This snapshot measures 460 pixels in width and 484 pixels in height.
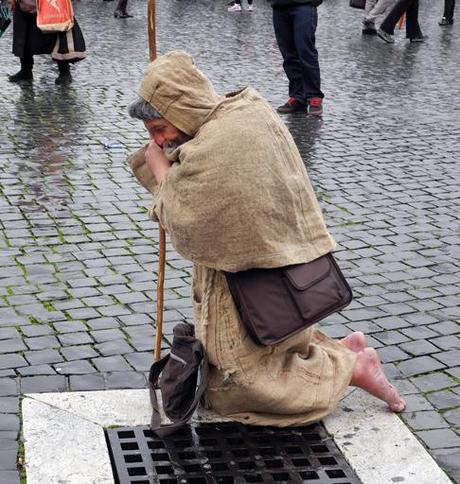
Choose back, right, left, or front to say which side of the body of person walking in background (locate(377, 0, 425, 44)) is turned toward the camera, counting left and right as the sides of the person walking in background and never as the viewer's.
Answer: right
